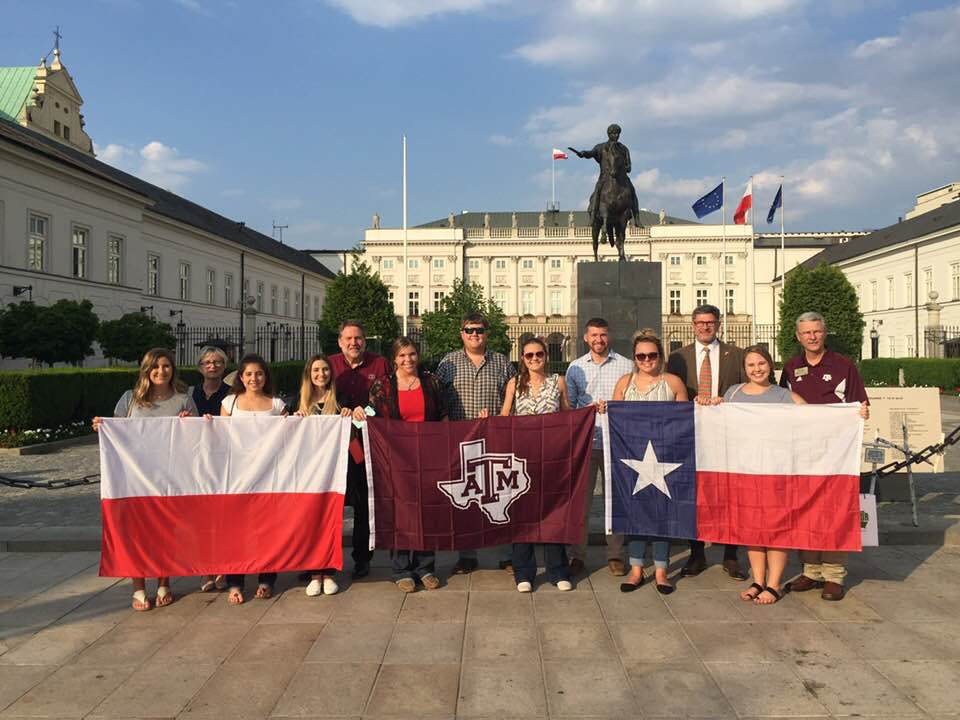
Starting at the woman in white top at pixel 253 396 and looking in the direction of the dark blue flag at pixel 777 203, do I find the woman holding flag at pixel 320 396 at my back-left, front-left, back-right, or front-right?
front-right

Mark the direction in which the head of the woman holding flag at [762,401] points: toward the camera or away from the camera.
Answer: toward the camera

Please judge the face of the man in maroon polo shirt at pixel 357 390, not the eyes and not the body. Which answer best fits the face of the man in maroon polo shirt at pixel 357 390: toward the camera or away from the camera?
toward the camera

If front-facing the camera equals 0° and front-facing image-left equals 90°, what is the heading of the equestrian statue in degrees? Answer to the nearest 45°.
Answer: approximately 0°

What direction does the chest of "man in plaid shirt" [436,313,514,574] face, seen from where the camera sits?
toward the camera

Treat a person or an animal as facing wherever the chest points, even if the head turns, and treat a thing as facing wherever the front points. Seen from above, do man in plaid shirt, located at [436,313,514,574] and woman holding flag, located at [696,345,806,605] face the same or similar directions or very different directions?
same or similar directions

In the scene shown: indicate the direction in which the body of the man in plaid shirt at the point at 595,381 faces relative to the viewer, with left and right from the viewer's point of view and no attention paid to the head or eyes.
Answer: facing the viewer

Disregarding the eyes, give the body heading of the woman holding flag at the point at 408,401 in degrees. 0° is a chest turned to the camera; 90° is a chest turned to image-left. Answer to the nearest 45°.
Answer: approximately 0°

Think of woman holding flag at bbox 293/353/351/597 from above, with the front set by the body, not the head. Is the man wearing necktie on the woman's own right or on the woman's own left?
on the woman's own left

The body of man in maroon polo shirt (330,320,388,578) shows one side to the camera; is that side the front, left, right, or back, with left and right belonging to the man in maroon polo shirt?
front

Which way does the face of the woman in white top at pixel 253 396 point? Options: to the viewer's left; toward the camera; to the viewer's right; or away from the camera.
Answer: toward the camera

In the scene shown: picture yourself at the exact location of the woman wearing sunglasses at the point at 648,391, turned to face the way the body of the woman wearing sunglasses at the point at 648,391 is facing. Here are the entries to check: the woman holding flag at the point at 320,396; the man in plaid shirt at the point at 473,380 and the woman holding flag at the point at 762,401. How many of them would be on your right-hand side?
2

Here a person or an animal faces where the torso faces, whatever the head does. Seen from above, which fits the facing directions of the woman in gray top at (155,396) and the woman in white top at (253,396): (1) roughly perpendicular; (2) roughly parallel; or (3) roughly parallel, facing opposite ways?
roughly parallel

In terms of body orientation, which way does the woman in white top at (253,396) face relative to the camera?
toward the camera

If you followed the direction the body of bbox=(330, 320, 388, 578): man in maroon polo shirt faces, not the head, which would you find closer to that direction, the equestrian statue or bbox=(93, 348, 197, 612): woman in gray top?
the woman in gray top

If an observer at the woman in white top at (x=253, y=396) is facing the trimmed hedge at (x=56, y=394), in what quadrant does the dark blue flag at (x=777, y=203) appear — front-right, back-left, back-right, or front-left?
front-right

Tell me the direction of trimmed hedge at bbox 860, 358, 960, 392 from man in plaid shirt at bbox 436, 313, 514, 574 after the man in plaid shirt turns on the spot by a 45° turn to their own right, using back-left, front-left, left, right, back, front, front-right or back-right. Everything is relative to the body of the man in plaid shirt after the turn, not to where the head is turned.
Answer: back

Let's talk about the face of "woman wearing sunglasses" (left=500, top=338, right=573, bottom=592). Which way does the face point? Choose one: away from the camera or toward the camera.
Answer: toward the camera
